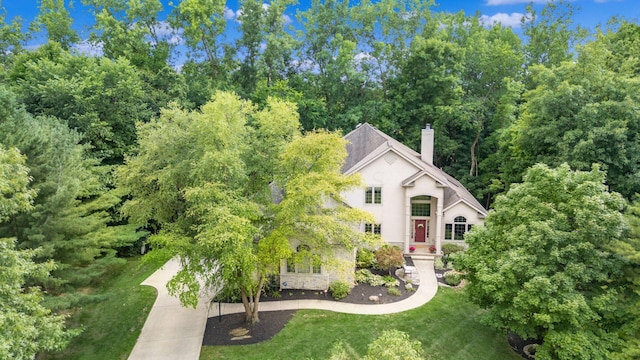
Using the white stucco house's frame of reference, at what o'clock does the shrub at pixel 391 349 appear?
The shrub is roughly at 12 o'clock from the white stucco house.

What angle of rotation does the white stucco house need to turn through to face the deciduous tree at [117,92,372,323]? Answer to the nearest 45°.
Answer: approximately 45° to its right

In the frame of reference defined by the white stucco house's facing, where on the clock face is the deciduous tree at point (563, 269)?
The deciduous tree is roughly at 11 o'clock from the white stucco house.

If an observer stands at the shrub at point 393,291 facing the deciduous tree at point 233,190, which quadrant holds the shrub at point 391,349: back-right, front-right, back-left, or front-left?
front-left

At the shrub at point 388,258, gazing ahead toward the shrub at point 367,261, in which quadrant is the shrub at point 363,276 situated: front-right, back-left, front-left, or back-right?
front-left

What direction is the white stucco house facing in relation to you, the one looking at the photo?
facing the viewer
